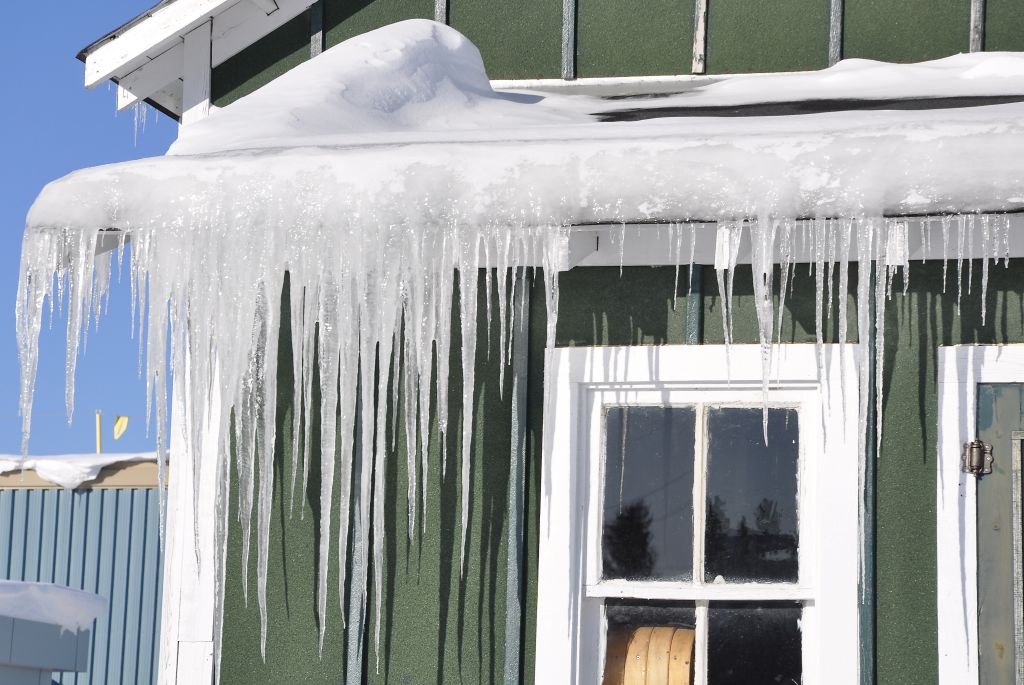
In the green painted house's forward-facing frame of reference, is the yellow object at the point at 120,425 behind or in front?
behind

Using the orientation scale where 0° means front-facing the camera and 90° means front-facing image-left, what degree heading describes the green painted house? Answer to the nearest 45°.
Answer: approximately 0°

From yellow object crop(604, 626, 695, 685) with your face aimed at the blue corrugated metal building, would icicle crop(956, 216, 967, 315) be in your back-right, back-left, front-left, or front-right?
back-right

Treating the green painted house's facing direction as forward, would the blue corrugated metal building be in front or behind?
behind
